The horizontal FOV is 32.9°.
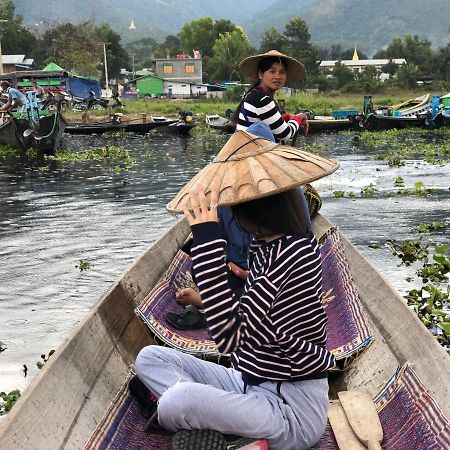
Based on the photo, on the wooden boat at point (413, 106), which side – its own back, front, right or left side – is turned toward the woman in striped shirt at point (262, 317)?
right

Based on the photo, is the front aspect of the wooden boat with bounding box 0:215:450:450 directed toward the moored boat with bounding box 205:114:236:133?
yes

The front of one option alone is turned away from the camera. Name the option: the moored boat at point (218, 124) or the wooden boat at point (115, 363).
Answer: the wooden boat

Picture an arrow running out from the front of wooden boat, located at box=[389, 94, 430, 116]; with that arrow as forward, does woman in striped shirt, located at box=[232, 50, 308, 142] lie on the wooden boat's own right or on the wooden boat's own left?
on the wooden boat's own right

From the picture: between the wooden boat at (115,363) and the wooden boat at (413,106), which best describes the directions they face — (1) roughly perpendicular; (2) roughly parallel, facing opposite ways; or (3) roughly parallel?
roughly perpendicular

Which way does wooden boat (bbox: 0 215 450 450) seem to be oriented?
away from the camera

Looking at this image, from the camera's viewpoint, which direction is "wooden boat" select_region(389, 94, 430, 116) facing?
to the viewer's right
